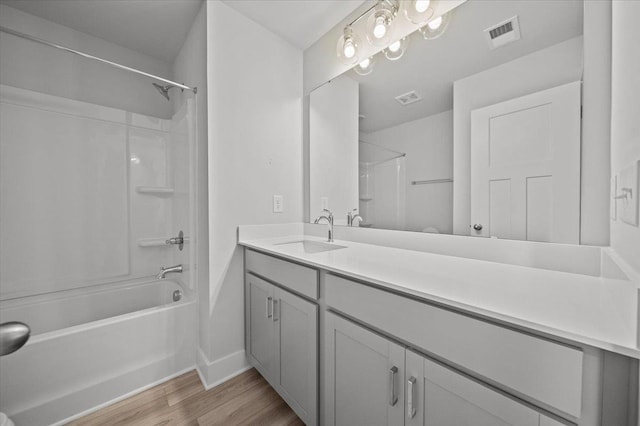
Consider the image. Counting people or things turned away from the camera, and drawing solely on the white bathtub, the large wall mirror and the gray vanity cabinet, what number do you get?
0

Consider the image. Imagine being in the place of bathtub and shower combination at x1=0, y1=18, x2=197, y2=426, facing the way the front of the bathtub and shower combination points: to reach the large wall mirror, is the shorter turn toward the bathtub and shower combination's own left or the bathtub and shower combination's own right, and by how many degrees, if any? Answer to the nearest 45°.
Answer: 0° — it already faces it

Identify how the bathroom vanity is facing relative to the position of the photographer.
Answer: facing the viewer and to the left of the viewer

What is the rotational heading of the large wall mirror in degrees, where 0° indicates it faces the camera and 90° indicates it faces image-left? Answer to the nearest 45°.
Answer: approximately 45°

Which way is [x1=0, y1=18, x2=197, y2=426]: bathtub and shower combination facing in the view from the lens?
facing the viewer and to the right of the viewer
